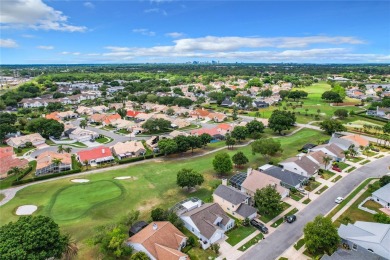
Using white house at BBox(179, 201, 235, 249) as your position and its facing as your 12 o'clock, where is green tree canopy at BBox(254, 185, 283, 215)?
The green tree canopy is roughly at 10 o'clock from the white house.

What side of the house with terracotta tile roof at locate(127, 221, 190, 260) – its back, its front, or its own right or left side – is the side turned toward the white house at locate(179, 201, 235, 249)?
left

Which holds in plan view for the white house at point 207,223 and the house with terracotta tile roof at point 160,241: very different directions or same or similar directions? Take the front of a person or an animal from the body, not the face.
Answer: same or similar directions

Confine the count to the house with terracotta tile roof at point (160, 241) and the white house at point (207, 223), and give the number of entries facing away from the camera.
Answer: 0

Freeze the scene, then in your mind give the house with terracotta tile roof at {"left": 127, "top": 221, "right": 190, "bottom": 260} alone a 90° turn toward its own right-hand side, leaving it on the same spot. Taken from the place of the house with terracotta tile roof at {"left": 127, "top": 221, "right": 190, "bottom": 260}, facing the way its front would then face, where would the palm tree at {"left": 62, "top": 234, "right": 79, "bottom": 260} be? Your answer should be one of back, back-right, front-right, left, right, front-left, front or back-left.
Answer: front-right

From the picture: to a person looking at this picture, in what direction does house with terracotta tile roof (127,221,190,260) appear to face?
facing the viewer and to the right of the viewer

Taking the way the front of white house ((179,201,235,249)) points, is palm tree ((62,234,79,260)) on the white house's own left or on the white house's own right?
on the white house's own right

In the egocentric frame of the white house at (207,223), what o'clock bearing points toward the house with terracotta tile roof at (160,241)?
The house with terracotta tile roof is roughly at 3 o'clock from the white house.

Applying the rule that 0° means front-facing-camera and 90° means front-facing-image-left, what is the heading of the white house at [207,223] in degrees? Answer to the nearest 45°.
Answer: approximately 315°

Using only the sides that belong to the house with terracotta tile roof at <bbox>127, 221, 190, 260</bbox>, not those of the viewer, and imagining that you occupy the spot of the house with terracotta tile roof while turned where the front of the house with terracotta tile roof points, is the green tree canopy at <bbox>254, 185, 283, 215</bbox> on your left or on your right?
on your left
